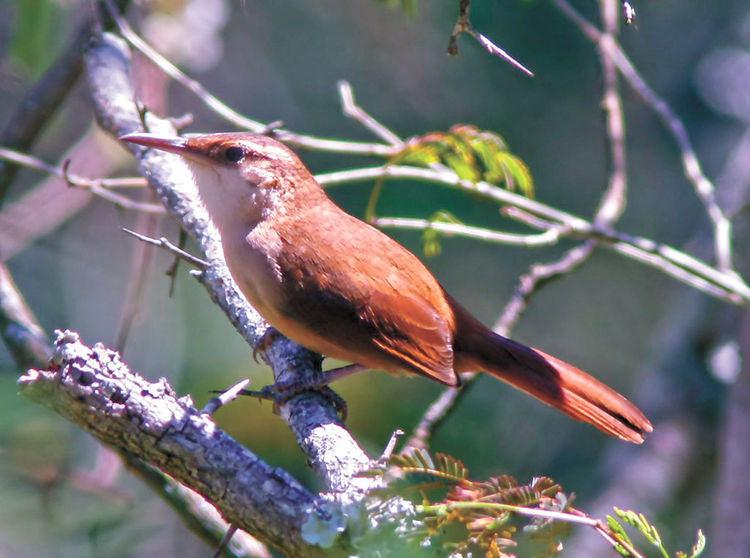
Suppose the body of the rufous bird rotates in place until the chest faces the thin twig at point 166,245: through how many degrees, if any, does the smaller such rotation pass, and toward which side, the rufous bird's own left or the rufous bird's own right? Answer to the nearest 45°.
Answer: approximately 45° to the rufous bird's own left

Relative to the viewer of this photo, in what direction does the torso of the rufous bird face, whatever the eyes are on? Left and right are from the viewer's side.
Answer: facing to the left of the viewer

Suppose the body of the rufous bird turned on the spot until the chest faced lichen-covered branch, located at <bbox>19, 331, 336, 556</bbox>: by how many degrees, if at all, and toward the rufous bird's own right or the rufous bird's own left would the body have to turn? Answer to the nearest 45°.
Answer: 0° — it already faces it

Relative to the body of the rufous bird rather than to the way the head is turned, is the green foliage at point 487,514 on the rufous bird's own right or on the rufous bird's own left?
on the rufous bird's own left

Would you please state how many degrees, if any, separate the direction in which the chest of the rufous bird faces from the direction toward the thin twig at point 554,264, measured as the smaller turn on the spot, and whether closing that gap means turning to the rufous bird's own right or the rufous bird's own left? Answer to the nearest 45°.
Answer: approximately 135° to the rufous bird's own right

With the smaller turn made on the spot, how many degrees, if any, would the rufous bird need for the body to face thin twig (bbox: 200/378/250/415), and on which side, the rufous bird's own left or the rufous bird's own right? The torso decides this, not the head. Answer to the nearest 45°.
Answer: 0° — it already faces it

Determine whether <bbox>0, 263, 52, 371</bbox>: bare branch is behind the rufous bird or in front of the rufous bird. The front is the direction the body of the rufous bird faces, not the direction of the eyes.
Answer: in front

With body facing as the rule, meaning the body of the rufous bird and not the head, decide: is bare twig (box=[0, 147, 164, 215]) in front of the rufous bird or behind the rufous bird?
in front
